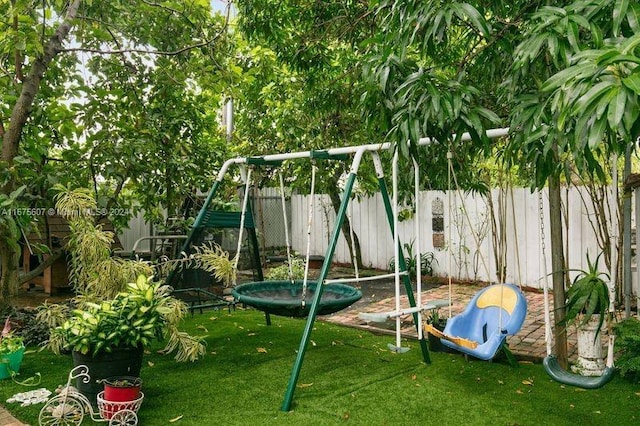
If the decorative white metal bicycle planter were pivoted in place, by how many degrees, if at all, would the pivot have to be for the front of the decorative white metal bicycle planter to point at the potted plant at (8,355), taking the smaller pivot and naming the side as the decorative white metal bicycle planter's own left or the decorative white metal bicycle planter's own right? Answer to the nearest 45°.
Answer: approximately 45° to the decorative white metal bicycle planter's own right

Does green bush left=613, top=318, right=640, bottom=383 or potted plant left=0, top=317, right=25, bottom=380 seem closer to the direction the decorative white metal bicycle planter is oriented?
the potted plant

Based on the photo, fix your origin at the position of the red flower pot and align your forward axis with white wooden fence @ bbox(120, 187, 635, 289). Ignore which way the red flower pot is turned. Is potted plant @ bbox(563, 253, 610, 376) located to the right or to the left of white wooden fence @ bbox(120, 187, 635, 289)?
right

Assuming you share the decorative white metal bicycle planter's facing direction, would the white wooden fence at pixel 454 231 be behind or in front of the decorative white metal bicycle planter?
behind

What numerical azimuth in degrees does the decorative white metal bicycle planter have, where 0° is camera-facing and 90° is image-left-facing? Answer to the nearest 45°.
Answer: approximately 90°

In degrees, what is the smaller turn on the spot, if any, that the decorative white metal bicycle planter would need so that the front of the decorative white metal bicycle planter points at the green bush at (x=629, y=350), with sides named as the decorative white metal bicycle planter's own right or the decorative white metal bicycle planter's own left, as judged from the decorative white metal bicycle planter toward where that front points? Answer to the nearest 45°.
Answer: approximately 180°

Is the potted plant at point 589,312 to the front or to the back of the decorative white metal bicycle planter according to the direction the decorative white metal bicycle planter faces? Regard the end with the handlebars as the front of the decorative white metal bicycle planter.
to the back

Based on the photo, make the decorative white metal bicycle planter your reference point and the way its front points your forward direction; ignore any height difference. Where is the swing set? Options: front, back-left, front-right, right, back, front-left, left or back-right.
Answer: back

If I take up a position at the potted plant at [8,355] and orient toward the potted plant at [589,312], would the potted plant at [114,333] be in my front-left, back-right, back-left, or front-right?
front-right

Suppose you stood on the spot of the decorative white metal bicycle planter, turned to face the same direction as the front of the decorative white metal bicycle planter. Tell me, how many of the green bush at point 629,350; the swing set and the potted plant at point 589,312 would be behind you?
3

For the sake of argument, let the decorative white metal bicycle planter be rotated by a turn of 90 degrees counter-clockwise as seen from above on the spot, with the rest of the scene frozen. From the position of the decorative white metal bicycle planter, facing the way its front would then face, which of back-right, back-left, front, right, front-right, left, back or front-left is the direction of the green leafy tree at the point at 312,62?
back-left
